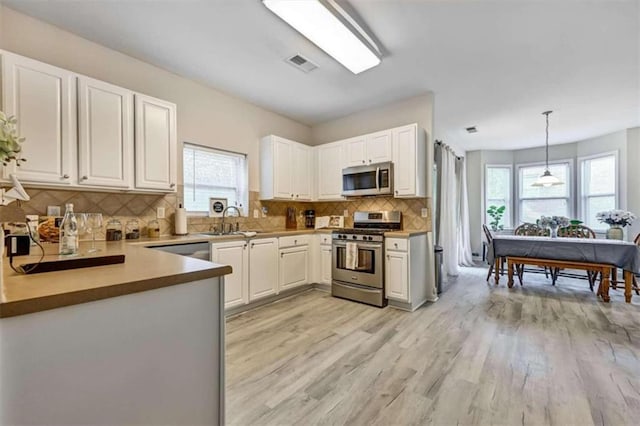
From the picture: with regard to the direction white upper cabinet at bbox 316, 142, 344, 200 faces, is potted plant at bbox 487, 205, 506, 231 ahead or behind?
behind

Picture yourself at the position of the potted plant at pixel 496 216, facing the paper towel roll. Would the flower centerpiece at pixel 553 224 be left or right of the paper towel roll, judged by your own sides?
left

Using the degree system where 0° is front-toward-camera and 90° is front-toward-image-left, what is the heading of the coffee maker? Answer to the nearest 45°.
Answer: approximately 0°

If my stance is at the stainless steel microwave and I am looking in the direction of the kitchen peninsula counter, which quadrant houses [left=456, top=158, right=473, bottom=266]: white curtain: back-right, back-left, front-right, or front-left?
back-left

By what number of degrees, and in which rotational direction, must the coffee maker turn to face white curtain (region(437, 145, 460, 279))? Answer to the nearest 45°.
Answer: approximately 90° to its left

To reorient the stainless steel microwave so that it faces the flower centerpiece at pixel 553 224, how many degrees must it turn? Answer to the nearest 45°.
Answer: approximately 135° to its left

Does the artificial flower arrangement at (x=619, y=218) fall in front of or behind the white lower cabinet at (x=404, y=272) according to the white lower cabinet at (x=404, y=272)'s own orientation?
behind

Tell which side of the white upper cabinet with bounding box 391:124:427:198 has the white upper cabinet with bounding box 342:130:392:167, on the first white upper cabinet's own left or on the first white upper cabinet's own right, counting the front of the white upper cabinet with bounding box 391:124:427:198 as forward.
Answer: on the first white upper cabinet's own right

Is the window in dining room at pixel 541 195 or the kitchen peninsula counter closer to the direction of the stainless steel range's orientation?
the kitchen peninsula counter
